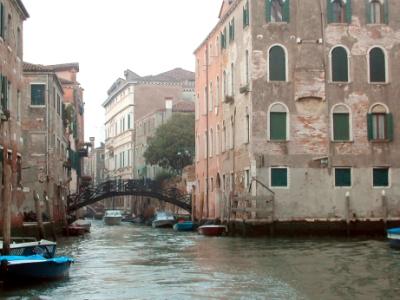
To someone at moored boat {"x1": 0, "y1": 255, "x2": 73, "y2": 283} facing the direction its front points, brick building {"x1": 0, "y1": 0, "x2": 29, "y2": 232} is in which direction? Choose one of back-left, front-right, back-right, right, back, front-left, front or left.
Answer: left

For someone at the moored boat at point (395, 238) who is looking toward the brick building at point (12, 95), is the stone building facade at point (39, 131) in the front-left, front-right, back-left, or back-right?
front-right

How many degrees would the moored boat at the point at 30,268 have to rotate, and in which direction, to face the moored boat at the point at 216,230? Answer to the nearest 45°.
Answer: approximately 45° to its left

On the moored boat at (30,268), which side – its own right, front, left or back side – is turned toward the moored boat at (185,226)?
left

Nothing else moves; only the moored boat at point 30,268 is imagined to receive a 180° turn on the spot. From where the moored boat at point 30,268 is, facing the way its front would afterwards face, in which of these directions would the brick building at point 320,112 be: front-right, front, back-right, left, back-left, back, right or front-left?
back-right

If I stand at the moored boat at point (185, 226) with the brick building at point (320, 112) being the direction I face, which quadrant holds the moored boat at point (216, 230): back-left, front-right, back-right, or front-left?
front-right

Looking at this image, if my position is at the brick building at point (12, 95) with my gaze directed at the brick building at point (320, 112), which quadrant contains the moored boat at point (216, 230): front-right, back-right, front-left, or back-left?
front-left

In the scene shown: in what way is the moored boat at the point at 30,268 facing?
to the viewer's right

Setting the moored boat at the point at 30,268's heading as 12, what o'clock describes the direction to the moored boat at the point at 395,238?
the moored boat at the point at 395,238 is roughly at 11 o'clock from the moored boat at the point at 30,268.
